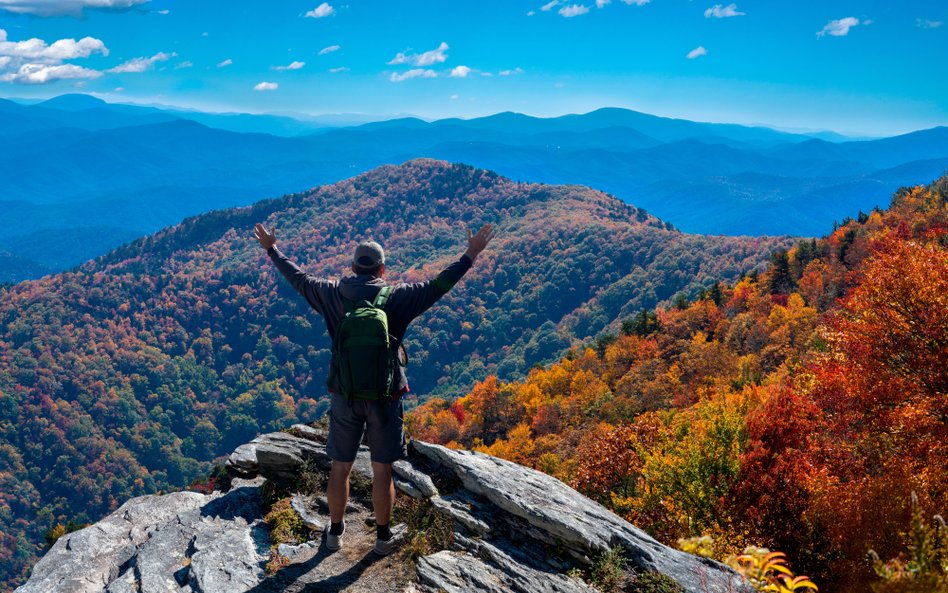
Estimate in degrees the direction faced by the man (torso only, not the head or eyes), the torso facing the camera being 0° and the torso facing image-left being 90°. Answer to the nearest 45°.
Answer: approximately 180°

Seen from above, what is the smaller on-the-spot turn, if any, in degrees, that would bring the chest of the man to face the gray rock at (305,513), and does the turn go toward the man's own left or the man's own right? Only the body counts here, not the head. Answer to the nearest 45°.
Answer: approximately 45° to the man's own left

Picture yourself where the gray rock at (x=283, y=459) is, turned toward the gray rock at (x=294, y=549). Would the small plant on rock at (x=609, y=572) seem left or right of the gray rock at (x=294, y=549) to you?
left

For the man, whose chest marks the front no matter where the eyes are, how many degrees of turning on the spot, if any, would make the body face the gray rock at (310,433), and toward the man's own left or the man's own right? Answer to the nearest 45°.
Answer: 0° — they already face it

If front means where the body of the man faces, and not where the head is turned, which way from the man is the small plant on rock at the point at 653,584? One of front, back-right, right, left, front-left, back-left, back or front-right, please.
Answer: right

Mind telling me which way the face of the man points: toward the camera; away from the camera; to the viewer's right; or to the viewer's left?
away from the camera

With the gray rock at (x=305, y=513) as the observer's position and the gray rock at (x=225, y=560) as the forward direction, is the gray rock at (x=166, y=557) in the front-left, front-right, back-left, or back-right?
front-right
